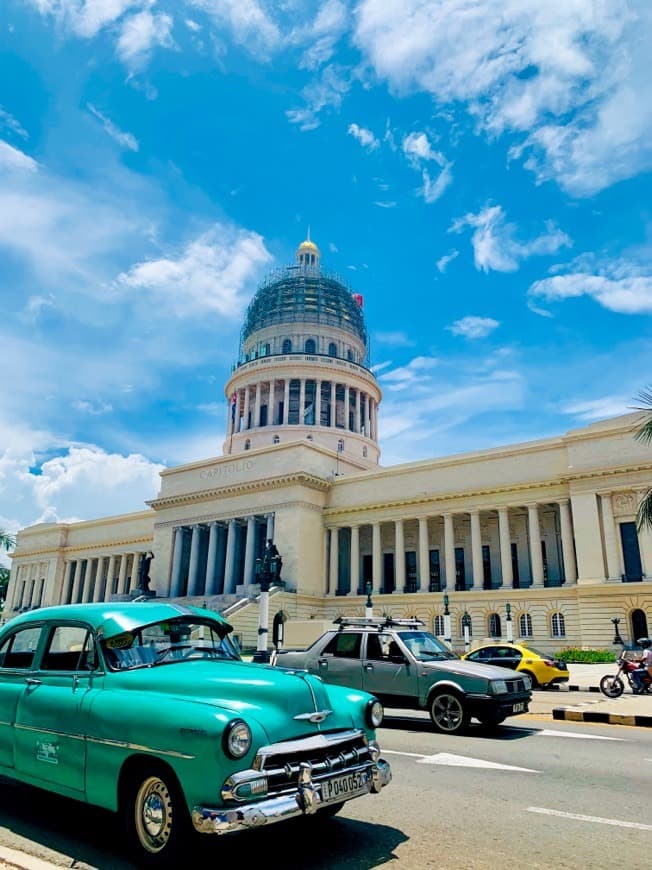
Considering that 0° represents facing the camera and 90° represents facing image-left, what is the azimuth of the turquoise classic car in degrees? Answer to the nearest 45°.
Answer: approximately 315°

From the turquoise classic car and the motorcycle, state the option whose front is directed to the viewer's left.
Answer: the motorcycle

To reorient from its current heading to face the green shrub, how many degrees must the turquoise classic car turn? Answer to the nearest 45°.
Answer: approximately 90° to its left

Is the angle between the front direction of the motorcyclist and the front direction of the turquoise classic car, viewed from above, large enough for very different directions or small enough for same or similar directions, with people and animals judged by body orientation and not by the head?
very different directions

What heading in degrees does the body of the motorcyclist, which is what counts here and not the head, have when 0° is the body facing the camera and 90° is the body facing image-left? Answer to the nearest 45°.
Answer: approximately 90°

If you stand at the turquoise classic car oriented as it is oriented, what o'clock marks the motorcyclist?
The motorcyclist is roughly at 9 o'clock from the turquoise classic car.

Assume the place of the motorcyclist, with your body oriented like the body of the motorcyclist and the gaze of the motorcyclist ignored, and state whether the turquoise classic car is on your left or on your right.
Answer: on your left

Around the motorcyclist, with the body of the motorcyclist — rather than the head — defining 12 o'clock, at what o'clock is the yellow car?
The yellow car is roughly at 1 o'clock from the motorcyclist.

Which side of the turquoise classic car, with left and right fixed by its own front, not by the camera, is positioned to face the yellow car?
left

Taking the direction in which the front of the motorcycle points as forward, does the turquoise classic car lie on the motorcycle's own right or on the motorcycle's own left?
on the motorcycle's own left

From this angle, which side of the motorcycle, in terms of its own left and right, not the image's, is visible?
left

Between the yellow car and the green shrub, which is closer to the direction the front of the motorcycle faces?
the yellow car
